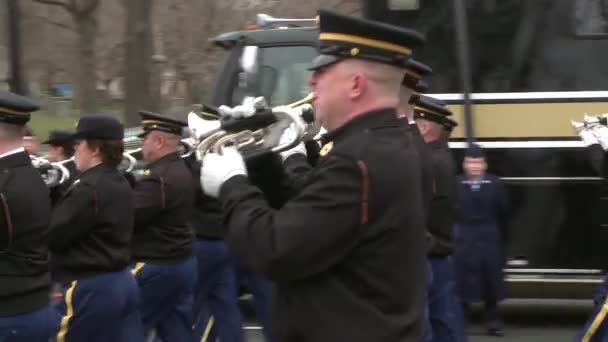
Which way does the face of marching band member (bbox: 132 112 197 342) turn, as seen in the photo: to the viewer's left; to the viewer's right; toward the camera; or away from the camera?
to the viewer's left

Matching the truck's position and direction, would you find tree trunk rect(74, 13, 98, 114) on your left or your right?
on your right

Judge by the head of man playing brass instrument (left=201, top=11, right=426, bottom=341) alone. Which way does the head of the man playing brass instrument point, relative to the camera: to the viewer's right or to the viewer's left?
to the viewer's left

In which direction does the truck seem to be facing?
to the viewer's left

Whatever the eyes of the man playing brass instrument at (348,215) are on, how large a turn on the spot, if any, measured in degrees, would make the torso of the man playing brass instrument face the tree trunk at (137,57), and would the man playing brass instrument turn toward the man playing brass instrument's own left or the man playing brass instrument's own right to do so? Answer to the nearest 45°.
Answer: approximately 90° to the man playing brass instrument's own right

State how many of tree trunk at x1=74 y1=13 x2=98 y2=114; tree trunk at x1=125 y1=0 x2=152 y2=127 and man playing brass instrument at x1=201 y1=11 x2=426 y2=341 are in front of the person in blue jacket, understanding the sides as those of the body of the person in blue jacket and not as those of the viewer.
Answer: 1

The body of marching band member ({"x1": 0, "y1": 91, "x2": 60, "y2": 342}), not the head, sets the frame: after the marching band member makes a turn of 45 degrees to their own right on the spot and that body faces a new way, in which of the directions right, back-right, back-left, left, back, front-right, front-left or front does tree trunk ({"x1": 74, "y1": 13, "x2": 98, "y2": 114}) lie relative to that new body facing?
front-right

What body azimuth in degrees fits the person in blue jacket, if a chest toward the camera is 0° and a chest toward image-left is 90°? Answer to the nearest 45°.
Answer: approximately 0°

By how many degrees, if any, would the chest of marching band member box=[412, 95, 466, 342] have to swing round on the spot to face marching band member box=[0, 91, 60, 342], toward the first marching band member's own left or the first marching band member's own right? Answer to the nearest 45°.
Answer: approximately 45° to the first marching band member's own left

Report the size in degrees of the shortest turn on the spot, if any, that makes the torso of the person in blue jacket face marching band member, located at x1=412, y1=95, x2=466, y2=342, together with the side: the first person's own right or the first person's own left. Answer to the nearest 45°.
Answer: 0° — they already face them

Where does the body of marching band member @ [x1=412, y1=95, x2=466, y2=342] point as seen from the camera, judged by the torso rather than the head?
to the viewer's left

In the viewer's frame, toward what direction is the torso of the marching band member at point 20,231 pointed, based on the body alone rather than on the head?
to the viewer's left

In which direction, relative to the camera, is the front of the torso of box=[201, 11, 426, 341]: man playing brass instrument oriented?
to the viewer's left
